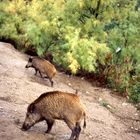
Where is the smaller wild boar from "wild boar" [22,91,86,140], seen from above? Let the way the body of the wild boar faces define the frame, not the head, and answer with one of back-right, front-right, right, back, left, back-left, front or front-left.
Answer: right

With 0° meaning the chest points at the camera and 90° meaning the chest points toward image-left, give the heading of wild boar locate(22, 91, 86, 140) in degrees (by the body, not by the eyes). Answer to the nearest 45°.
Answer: approximately 90°
